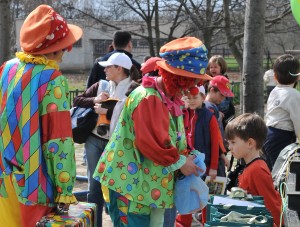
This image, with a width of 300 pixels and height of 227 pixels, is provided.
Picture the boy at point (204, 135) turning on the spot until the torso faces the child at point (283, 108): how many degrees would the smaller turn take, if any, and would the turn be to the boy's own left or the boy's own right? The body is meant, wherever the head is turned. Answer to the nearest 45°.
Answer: approximately 135° to the boy's own left

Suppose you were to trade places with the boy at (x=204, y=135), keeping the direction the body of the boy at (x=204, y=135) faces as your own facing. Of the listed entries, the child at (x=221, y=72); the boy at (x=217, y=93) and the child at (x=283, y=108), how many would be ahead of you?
0

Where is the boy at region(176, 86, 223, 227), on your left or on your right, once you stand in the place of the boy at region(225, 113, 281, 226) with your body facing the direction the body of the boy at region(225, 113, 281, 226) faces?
on your right

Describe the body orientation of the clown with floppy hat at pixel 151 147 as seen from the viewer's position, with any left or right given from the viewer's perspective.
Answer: facing to the right of the viewer

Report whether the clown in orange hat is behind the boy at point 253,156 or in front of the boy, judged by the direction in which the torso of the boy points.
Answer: in front

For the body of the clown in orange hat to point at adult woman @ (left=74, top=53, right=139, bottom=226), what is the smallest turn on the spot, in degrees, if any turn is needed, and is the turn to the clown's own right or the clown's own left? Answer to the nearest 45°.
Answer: approximately 45° to the clown's own left

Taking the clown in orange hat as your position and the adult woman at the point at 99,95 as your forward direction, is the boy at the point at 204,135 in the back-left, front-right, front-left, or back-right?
front-right

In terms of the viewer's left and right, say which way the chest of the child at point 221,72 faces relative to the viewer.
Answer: facing the viewer and to the left of the viewer

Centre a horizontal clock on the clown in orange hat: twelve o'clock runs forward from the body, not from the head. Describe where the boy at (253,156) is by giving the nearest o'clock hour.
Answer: The boy is roughly at 1 o'clock from the clown in orange hat.

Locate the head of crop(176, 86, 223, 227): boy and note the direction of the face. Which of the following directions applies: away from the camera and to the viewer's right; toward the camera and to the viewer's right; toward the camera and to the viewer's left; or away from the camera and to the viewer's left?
toward the camera and to the viewer's left

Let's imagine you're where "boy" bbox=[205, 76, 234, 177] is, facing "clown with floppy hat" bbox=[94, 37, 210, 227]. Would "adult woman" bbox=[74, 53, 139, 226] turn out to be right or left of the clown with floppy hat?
right

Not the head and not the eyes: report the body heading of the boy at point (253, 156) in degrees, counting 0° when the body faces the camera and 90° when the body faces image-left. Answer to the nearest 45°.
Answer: approximately 90°

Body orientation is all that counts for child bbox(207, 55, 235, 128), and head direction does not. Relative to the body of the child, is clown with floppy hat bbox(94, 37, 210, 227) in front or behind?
in front

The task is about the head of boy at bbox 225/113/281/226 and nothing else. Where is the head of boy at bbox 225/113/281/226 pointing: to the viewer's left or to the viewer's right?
to the viewer's left
